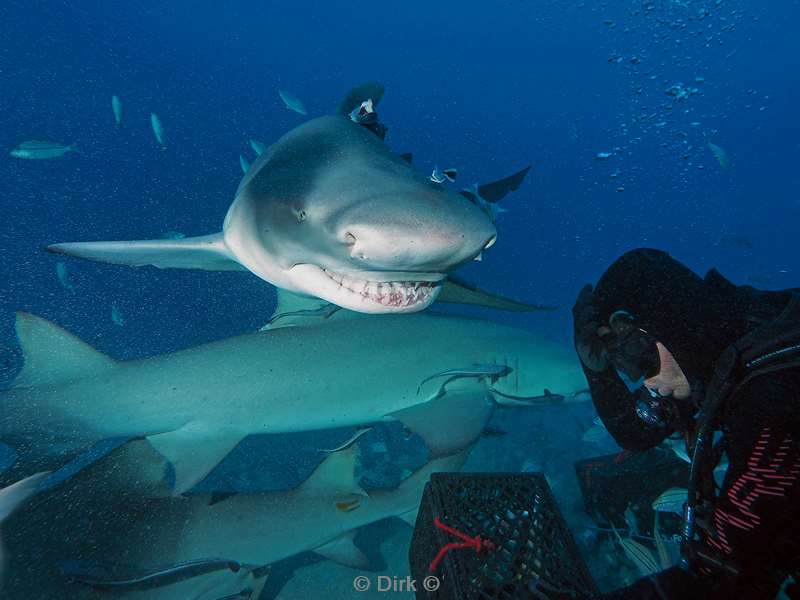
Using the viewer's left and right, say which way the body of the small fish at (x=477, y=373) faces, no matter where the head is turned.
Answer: facing to the right of the viewer

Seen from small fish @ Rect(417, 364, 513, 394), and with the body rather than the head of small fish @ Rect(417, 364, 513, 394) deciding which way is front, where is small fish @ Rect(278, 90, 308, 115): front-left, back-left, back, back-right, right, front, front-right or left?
back-left

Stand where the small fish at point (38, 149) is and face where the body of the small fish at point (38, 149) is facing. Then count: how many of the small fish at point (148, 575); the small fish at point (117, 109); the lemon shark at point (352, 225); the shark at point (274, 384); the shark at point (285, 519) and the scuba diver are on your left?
5

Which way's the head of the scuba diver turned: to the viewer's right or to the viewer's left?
to the viewer's left

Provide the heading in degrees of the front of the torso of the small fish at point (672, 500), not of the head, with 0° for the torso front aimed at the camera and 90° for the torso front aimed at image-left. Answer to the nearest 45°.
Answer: approximately 90°

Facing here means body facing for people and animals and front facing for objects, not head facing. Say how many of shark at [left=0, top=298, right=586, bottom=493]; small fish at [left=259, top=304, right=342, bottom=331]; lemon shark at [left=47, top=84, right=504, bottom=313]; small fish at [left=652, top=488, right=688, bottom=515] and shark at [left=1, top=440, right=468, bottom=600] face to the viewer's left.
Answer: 2
